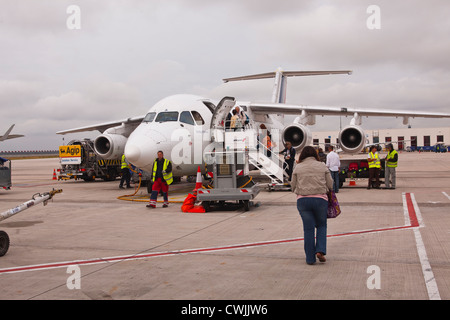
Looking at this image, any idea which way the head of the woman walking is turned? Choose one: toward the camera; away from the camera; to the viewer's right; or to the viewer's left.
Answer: away from the camera

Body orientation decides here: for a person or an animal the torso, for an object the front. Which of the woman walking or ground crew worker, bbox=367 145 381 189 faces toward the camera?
the ground crew worker

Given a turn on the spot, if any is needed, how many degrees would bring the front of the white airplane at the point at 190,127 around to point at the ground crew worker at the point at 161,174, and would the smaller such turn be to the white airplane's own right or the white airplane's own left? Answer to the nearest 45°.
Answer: approximately 45° to the white airplane's own left

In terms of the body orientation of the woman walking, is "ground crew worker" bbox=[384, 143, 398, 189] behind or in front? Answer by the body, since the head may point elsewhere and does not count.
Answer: in front

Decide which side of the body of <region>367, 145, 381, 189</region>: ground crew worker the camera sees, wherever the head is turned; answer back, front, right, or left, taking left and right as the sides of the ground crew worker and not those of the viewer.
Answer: front

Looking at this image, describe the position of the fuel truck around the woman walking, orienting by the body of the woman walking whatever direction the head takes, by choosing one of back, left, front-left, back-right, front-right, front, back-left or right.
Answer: front-left

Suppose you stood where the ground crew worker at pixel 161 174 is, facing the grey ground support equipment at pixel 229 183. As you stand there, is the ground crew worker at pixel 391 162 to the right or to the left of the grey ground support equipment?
left

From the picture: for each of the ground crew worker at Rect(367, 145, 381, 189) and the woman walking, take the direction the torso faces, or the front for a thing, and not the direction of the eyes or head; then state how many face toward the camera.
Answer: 1

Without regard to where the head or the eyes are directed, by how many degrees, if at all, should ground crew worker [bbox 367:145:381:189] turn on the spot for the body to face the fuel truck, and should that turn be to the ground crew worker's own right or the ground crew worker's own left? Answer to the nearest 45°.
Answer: approximately 90° to the ground crew worker's own right

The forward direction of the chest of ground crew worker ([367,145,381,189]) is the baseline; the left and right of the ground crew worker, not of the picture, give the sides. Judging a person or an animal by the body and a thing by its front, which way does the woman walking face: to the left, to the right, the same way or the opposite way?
the opposite way

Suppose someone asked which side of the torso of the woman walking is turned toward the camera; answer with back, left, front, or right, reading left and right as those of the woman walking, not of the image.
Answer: back

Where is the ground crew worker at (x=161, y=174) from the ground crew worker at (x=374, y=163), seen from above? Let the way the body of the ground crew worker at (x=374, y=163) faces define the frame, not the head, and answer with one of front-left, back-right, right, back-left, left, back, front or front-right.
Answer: front-right

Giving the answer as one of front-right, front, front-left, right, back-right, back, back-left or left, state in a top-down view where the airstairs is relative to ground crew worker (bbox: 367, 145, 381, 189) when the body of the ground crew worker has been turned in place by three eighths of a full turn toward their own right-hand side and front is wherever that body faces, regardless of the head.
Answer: left

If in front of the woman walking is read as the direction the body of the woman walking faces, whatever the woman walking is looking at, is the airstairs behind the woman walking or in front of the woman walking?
in front

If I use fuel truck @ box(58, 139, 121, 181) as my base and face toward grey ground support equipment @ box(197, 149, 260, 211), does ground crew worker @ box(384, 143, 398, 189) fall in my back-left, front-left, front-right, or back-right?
front-left

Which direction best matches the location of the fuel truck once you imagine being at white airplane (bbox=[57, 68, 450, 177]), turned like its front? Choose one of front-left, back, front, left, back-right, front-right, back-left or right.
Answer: right
